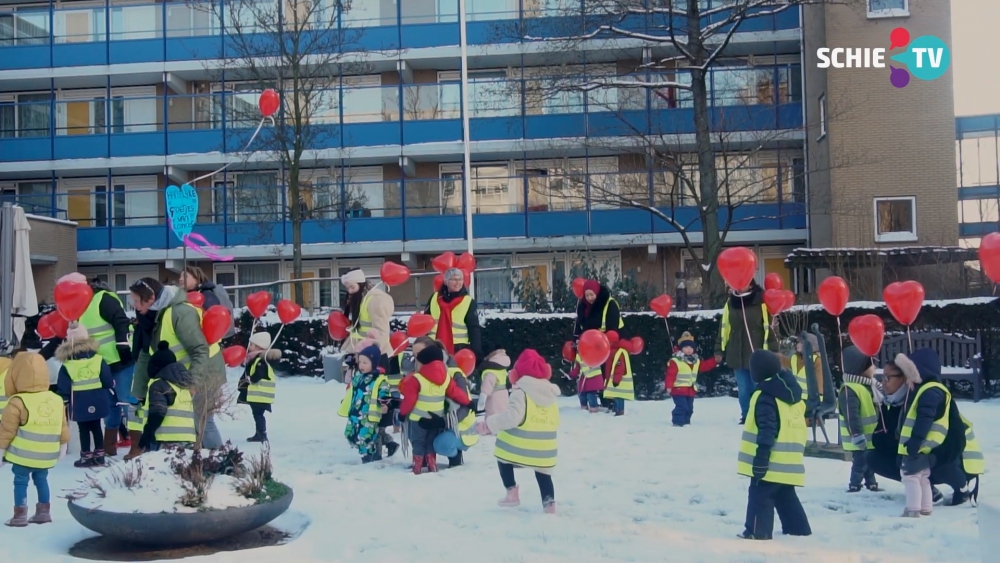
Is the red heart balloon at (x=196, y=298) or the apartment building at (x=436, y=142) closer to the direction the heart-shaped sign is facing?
the red heart balloon

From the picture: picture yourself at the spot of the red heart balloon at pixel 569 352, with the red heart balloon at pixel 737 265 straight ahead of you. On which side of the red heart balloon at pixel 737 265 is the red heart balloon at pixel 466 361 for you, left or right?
right

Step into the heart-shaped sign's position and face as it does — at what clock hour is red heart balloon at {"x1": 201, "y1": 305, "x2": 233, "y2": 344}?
The red heart balloon is roughly at 12 o'clock from the heart-shaped sign.

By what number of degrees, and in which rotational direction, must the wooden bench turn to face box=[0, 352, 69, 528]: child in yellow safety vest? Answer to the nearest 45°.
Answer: approximately 45° to its right

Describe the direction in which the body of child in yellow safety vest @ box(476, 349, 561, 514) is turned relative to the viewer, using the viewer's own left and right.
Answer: facing away from the viewer and to the left of the viewer

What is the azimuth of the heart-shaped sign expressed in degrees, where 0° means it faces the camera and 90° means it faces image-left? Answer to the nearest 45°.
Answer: approximately 0°

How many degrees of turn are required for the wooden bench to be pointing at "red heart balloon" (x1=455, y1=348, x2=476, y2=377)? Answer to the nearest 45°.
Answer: approximately 45° to its right

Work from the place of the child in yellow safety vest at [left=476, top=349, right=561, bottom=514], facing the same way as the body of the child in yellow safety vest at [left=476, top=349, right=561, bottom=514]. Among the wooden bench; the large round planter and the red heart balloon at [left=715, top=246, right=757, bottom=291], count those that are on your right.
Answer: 2
